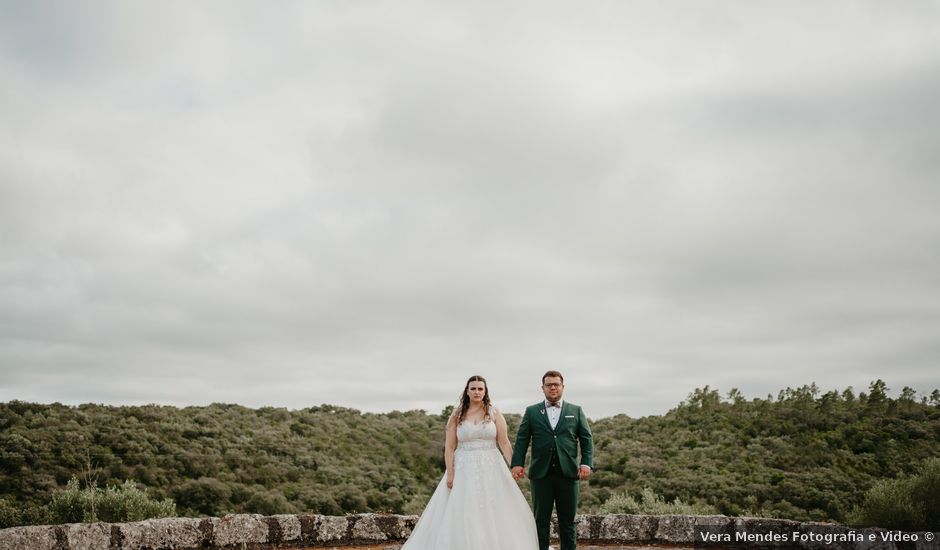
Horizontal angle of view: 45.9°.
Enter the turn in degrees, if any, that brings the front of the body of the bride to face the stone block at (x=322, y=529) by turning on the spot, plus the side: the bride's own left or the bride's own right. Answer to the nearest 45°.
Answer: approximately 135° to the bride's own right

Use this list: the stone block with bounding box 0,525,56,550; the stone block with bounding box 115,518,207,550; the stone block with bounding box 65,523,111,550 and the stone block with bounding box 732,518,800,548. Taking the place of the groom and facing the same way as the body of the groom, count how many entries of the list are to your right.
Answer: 3

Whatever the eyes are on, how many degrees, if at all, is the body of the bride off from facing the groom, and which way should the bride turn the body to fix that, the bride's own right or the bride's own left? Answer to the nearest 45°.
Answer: approximately 90° to the bride's own left

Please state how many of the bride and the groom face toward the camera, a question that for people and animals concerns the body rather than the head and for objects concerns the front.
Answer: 2

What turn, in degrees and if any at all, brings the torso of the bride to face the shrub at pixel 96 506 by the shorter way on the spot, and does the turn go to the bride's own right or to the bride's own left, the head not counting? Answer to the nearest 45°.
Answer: approximately 135° to the bride's own right

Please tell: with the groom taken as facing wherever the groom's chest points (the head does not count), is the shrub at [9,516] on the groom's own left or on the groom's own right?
on the groom's own right

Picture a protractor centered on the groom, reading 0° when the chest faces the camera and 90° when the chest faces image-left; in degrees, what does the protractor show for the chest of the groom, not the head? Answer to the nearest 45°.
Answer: approximately 0°

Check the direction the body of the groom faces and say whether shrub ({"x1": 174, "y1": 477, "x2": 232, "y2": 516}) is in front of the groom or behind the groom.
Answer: behind

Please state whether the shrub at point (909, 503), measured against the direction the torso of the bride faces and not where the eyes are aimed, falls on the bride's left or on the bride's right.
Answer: on the bride's left
